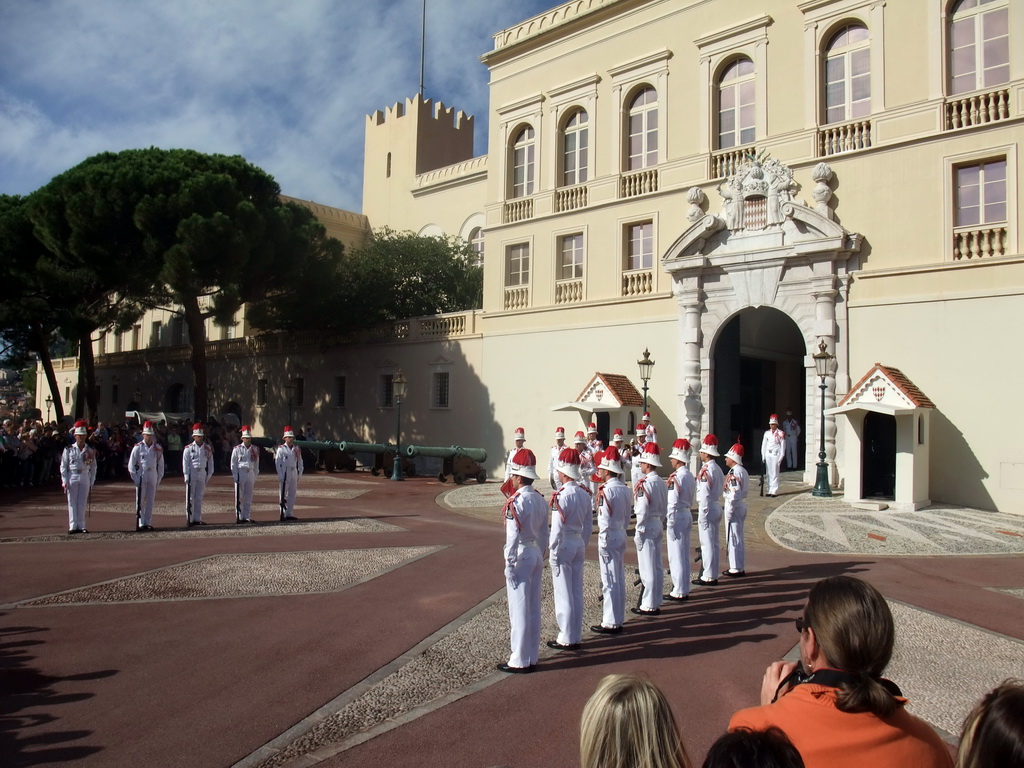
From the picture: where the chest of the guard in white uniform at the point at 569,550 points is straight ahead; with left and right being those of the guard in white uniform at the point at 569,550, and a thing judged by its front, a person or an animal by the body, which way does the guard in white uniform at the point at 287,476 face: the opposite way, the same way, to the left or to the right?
the opposite way

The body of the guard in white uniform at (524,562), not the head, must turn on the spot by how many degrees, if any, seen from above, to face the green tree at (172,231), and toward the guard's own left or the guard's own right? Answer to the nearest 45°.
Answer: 0° — they already face it

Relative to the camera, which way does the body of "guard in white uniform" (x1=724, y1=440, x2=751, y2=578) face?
to the viewer's left

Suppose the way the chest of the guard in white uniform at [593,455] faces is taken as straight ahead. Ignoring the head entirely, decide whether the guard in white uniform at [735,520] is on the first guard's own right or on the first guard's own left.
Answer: on the first guard's own left

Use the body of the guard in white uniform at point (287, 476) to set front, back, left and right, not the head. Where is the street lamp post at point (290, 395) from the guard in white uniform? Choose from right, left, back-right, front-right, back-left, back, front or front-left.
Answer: back-left

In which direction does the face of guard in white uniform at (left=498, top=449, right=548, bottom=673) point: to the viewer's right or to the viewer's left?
to the viewer's left

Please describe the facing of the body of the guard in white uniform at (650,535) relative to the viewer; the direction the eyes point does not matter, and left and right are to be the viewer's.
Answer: facing away from the viewer and to the left of the viewer

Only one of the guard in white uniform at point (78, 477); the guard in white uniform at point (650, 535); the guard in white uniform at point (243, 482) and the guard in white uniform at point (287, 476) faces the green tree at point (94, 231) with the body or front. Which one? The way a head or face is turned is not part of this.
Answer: the guard in white uniform at point (650, 535)

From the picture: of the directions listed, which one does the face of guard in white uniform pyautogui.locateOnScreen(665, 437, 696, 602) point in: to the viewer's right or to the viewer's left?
to the viewer's left

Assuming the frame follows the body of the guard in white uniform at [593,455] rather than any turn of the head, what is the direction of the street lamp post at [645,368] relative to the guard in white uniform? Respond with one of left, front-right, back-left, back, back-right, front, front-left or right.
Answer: back-right

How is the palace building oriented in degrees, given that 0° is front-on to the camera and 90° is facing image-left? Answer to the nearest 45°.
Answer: approximately 45°
